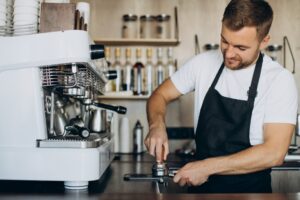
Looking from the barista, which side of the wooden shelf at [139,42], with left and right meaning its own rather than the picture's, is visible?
front

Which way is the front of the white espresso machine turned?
to the viewer's right

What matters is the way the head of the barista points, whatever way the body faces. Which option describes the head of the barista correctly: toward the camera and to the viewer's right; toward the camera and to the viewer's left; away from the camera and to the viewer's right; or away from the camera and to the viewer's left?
toward the camera and to the viewer's left

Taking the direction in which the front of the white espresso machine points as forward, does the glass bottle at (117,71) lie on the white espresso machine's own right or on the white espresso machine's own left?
on the white espresso machine's own left

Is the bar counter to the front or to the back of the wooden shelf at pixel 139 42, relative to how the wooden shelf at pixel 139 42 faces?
to the front

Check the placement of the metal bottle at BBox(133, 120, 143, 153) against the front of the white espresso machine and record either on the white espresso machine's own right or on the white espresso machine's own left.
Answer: on the white espresso machine's own left

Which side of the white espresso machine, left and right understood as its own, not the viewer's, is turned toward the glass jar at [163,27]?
left

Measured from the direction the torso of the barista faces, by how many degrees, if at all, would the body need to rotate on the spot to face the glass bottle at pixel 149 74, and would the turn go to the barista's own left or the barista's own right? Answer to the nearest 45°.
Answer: approximately 135° to the barista's own right

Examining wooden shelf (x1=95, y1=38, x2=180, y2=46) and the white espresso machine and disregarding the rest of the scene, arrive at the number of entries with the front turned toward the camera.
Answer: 1

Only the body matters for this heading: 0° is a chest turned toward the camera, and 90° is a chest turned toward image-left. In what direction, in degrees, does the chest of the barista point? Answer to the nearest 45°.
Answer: approximately 45°
